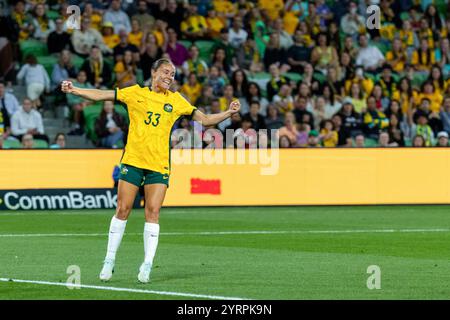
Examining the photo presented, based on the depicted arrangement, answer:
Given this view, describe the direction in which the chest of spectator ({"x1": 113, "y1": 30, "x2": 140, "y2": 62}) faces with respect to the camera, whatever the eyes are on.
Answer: toward the camera

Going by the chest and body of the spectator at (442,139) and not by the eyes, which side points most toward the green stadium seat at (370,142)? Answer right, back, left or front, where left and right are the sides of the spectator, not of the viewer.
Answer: right

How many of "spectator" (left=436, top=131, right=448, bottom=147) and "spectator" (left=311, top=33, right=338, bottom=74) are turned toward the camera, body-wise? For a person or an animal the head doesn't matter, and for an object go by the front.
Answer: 2

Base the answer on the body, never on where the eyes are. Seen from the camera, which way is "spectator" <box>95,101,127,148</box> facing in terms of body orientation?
toward the camera

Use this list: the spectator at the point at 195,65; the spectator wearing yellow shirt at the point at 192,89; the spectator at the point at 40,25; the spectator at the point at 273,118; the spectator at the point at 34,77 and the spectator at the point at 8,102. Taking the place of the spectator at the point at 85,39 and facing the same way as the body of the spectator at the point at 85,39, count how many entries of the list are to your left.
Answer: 3

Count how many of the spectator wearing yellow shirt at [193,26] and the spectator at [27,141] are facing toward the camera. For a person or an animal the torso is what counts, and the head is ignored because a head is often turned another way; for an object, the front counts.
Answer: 2

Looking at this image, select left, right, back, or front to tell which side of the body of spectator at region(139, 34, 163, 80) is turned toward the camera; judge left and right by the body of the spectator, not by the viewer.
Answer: front

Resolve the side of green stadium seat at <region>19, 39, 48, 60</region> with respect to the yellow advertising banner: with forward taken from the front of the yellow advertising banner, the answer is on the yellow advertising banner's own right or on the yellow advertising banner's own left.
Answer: on the yellow advertising banner's own right

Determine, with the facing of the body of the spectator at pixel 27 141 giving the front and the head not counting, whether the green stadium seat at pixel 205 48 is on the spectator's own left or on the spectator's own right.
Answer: on the spectator's own left

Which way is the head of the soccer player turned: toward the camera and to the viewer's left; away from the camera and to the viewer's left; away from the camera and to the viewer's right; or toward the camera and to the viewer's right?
toward the camera and to the viewer's right

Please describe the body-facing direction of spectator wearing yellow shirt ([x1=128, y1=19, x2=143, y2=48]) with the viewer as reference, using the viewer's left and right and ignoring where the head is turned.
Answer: facing the viewer

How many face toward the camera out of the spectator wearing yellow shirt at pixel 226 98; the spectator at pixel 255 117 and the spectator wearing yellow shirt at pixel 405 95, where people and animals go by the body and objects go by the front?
3

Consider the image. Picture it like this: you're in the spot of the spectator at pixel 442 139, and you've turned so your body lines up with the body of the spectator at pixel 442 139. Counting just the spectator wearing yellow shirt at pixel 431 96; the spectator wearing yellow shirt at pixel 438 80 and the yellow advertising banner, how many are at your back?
2

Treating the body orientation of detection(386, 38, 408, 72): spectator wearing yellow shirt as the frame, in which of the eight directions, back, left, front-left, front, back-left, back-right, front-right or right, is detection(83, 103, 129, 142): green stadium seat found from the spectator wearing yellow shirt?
front-right
